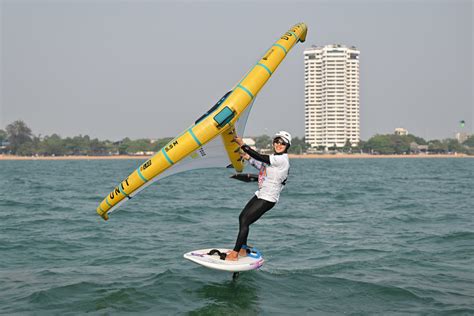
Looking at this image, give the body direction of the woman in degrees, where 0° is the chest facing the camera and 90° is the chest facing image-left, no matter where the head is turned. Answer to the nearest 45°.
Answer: approximately 90°
